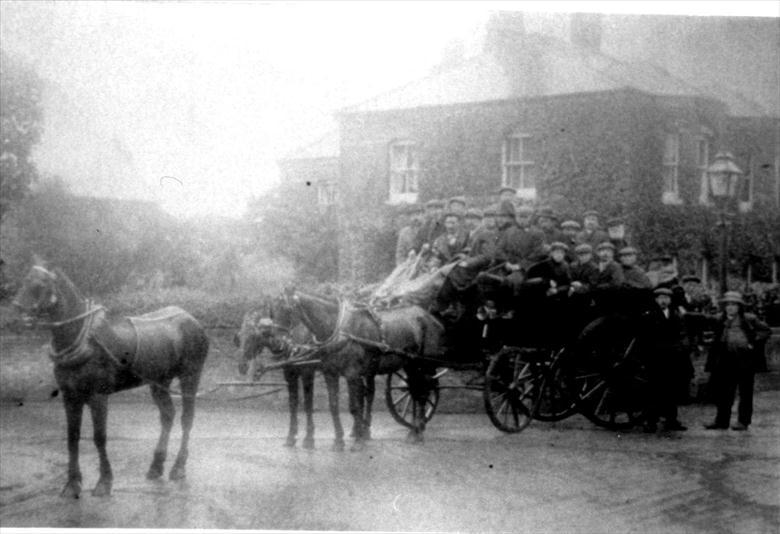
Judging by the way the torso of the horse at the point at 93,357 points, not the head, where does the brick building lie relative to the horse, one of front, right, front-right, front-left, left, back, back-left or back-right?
back-right

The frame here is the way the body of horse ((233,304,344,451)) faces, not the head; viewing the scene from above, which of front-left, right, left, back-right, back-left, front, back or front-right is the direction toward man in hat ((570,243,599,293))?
back-left

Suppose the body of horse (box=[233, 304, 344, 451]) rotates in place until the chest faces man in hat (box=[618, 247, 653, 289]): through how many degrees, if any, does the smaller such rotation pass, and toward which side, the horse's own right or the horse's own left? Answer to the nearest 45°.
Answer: approximately 135° to the horse's own left

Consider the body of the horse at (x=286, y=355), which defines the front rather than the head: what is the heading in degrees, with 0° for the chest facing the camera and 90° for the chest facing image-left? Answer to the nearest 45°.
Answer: approximately 45°

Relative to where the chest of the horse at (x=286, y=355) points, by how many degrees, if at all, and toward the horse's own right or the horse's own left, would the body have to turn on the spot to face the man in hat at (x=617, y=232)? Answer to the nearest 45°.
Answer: approximately 135° to the horse's own left

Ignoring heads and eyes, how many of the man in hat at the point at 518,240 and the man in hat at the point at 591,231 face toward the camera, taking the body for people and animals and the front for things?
2
